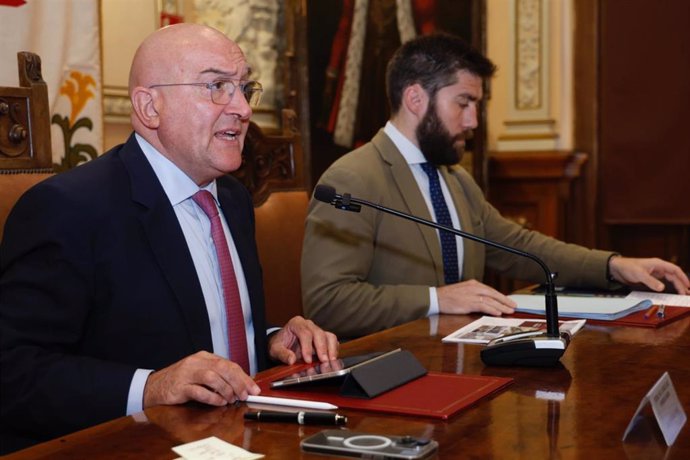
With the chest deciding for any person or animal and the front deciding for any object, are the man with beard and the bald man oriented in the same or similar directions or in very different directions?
same or similar directions

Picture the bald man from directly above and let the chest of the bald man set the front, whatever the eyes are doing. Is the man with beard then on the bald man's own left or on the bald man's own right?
on the bald man's own left

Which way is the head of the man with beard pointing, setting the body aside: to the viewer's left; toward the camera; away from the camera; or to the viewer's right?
to the viewer's right

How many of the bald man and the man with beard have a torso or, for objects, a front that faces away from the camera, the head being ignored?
0

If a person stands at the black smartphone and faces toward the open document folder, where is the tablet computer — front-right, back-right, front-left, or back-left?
front-left

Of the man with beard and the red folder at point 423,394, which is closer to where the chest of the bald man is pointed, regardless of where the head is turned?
the red folder

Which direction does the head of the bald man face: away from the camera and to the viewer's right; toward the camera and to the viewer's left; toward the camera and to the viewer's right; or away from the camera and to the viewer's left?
toward the camera and to the viewer's right

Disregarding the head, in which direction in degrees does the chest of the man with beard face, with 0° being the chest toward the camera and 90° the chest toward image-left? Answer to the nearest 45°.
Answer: approximately 315°

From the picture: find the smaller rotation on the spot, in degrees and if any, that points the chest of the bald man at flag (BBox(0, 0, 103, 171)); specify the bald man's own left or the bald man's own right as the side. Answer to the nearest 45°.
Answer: approximately 135° to the bald man's own left

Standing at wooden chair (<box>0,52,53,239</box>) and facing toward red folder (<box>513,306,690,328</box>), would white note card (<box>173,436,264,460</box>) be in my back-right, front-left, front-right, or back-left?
front-right
